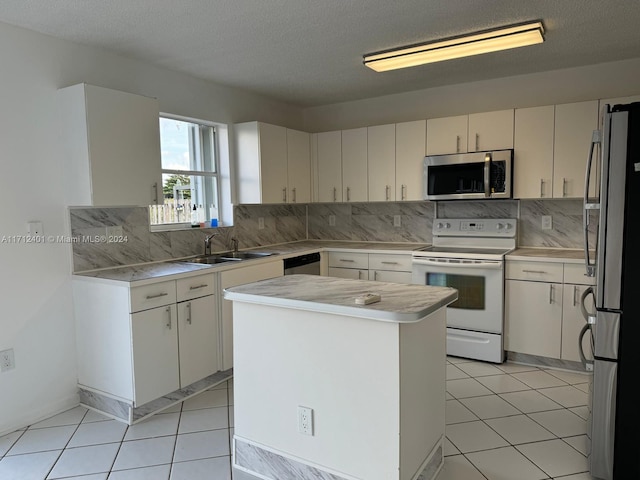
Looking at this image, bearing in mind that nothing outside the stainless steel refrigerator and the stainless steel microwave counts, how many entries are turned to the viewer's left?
1

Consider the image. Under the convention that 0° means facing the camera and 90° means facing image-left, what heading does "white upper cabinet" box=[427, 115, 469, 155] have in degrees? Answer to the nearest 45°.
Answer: approximately 0°

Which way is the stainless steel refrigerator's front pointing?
to the viewer's left

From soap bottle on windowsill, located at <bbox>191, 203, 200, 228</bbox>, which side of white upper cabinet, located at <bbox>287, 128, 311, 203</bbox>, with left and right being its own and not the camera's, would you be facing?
right

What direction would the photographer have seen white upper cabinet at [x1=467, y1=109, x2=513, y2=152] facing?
facing the viewer

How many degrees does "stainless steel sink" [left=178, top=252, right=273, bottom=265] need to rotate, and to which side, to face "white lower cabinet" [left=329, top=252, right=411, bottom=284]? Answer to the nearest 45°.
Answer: approximately 45° to its left

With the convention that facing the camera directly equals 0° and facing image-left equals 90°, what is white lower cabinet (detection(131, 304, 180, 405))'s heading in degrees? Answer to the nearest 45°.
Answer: approximately 315°

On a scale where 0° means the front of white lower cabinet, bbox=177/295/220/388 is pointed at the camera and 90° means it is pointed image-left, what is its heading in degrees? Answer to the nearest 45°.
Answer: approximately 315°

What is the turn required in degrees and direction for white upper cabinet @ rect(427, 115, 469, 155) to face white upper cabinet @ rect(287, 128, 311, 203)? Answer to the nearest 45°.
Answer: approximately 90° to its right

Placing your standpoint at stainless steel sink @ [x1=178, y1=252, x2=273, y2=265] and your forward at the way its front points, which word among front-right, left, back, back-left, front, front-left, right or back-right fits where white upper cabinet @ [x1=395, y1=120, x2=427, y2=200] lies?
front-left

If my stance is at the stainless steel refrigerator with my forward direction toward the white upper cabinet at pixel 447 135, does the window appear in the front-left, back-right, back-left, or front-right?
front-left

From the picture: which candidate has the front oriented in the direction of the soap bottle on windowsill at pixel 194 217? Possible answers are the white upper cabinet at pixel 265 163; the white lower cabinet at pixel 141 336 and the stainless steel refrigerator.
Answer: the stainless steel refrigerator

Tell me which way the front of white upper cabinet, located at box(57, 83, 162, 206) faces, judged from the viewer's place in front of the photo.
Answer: facing the viewer and to the right of the viewer
